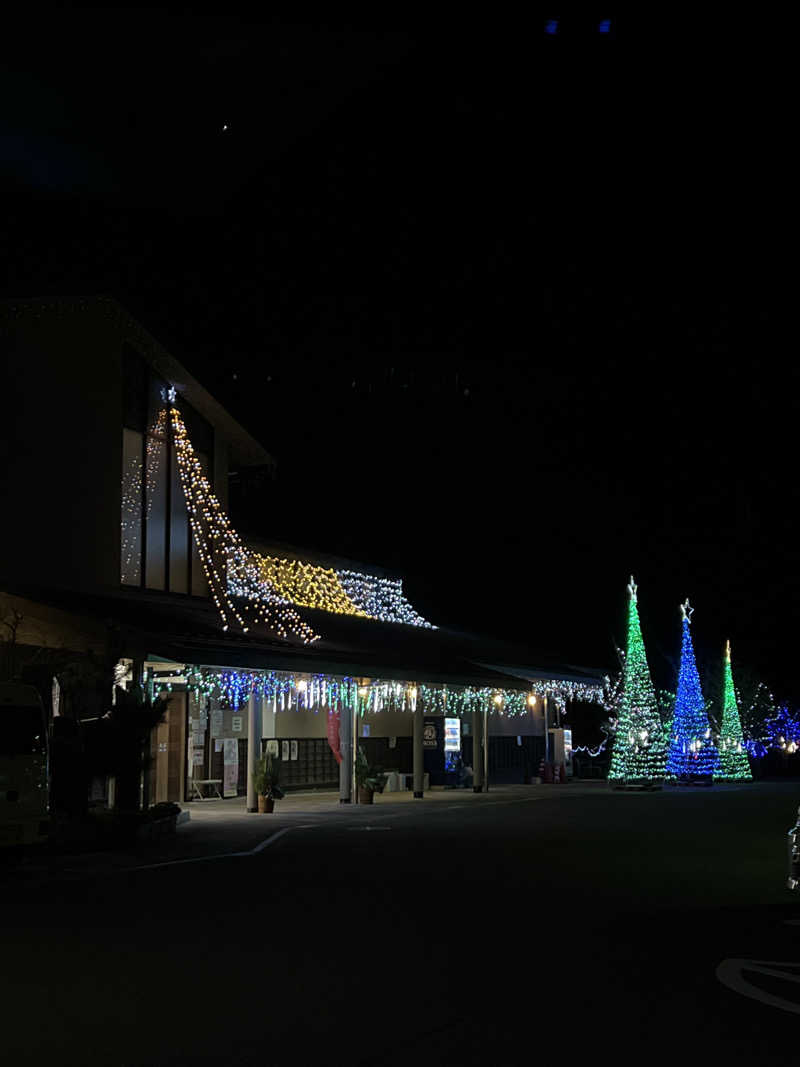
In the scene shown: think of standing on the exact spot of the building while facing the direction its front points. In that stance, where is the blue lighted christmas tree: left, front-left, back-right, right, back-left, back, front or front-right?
left

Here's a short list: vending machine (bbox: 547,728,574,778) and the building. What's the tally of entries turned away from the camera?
0

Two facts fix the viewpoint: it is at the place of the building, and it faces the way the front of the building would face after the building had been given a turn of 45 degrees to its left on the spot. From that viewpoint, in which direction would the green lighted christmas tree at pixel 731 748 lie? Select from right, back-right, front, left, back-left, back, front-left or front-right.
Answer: front-left

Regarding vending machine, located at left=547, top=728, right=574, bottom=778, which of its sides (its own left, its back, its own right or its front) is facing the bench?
right

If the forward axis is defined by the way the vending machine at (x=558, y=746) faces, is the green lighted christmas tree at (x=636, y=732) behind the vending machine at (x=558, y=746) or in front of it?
in front

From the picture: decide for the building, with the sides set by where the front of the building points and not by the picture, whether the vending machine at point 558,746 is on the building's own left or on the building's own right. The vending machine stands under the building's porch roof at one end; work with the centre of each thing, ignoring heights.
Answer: on the building's own left

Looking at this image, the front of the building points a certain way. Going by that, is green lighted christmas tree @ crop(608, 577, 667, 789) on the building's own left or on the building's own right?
on the building's own left

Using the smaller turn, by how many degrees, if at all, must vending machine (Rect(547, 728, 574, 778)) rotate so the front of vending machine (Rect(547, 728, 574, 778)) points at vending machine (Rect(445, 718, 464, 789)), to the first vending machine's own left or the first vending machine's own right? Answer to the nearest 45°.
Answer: approximately 90° to the first vending machine's own right

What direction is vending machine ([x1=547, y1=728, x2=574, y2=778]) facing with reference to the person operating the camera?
facing the viewer and to the right of the viewer

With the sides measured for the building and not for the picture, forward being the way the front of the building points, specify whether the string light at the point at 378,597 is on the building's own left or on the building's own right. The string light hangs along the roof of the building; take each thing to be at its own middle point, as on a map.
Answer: on the building's own left

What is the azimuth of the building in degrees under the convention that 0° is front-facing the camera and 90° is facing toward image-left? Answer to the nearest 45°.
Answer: approximately 315°
